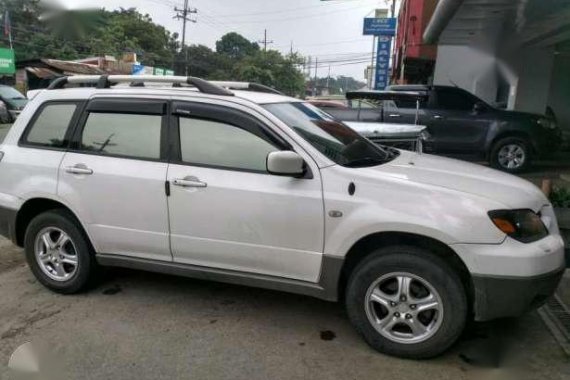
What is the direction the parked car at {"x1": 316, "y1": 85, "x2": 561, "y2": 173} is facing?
to the viewer's right

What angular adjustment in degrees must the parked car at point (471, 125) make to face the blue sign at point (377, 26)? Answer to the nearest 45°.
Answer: approximately 90° to its left

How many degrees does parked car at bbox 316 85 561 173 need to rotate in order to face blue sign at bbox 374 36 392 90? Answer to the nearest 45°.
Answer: approximately 90° to its left

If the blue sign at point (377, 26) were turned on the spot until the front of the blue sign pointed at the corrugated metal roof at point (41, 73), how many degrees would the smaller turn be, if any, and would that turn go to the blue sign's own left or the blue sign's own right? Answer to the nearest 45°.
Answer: approximately 90° to the blue sign's own right

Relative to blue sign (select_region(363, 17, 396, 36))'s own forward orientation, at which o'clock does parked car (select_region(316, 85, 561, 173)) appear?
The parked car is roughly at 12 o'clock from the blue sign.

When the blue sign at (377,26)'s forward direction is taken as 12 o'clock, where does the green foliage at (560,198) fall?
The green foliage is roughly at 12 o'clock from the blue sign.

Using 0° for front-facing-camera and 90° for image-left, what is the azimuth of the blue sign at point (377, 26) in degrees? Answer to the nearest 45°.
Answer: approximately 0°

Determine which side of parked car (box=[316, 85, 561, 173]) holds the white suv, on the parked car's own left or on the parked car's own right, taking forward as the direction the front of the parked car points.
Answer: on the parked car's own right

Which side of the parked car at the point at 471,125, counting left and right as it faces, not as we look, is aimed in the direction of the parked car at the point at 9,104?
back

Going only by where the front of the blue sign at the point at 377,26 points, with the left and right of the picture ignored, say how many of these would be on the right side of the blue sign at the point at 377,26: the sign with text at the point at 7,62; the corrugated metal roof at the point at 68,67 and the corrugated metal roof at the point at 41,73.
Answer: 3

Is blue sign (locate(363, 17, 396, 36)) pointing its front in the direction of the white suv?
yes

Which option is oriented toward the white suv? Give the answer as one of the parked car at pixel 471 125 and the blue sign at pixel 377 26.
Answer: the blue sign

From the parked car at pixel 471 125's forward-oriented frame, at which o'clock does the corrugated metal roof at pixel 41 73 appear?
The corrugated metal roof is roughly at 7 o'clock from the parked car.

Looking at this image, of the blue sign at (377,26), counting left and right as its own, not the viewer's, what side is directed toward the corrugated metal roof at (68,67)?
right

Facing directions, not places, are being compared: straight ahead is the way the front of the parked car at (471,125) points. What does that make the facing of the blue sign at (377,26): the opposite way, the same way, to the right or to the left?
to the right

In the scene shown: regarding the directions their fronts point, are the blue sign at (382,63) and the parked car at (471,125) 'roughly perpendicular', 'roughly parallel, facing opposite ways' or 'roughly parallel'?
roughly perpendicular

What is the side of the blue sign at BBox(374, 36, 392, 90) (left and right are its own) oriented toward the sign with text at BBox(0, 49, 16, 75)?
right
